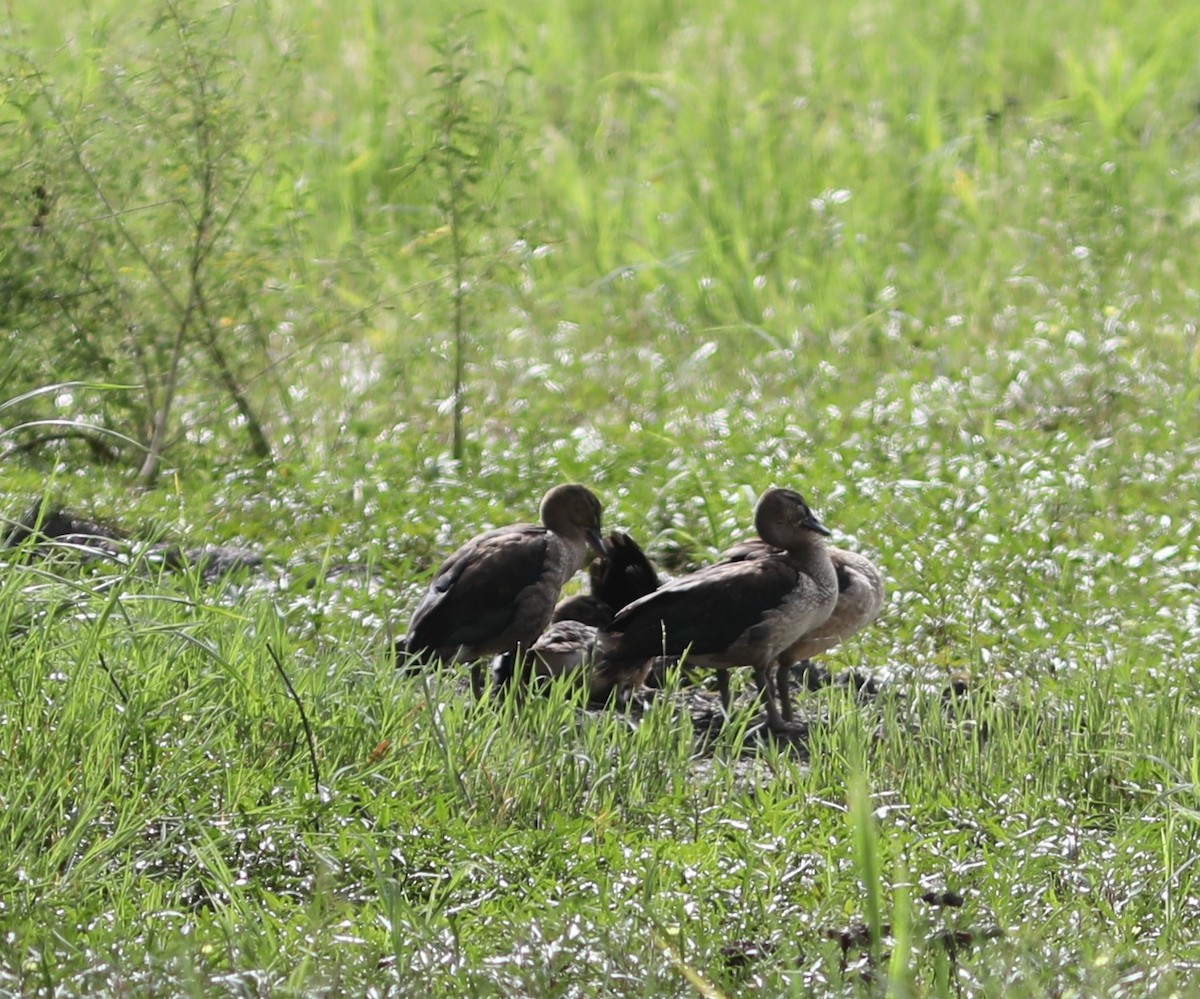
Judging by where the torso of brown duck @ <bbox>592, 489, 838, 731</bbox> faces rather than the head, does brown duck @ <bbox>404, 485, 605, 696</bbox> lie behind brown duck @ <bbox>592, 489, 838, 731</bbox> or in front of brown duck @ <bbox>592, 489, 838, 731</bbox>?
behind

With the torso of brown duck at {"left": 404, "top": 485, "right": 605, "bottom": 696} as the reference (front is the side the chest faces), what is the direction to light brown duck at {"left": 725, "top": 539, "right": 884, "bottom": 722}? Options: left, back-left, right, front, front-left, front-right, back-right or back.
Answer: front

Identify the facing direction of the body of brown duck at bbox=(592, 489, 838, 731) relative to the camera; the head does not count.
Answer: to the viewer's right

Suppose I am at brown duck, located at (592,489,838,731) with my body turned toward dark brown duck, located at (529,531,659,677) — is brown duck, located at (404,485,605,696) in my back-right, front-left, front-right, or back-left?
front-left

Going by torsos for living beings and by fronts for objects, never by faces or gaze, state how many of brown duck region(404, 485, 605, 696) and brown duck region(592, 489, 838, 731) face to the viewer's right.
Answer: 2

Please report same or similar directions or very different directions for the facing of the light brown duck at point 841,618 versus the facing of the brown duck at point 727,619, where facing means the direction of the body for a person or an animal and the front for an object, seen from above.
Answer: same or similar directions

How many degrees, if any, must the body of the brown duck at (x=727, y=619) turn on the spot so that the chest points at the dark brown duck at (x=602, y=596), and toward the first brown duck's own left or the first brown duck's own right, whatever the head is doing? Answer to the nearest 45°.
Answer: approximately 135° to the first brown duck's own left

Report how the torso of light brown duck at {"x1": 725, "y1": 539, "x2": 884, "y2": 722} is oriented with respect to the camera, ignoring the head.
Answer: to the viewer's right

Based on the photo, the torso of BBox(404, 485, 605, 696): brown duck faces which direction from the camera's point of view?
to the viewer's right
